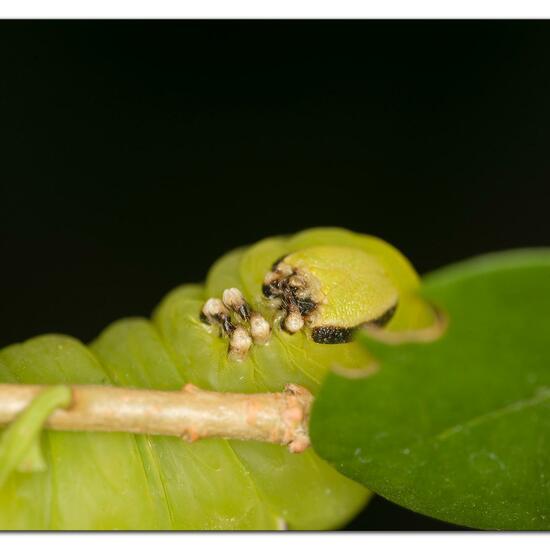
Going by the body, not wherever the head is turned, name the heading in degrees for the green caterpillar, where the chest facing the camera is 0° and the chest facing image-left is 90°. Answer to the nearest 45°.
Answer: approximately 270°
